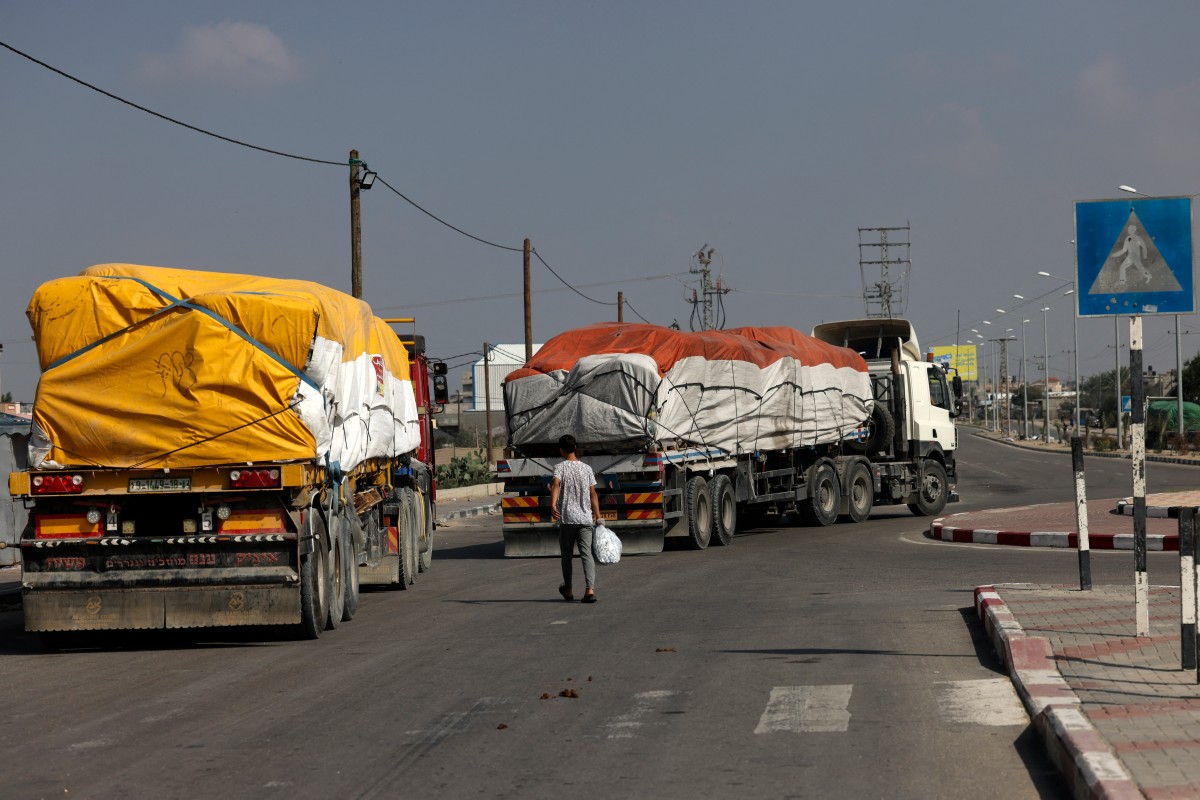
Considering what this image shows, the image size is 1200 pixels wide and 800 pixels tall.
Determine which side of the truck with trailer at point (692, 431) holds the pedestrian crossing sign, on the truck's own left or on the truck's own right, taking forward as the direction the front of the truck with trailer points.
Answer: on the truck's own right

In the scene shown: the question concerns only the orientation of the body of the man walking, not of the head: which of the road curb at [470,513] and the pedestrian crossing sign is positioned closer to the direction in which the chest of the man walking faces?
the road curb

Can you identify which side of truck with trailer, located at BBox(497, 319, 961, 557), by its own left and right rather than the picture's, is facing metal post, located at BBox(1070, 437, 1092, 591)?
right

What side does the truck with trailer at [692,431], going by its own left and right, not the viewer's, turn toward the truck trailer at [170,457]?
back

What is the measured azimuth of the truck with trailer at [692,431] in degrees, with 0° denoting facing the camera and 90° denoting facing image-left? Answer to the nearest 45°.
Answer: approximately 225°

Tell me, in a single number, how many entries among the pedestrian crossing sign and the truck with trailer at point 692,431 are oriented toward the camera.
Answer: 1

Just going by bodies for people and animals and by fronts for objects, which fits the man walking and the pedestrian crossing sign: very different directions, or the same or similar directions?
very different directions

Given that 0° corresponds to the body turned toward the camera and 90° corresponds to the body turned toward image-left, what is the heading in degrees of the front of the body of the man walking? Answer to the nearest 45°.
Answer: approximately 180°

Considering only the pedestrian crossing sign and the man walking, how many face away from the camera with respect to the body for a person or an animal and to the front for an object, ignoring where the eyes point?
1

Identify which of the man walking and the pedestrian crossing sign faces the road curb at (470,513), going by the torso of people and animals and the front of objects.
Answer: the man walking
